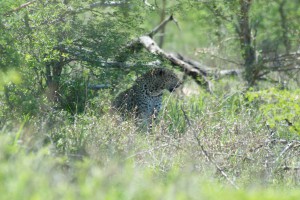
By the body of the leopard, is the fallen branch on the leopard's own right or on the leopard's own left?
on the leopard's own left

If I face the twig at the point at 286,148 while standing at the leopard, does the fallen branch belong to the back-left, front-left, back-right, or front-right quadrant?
back-left

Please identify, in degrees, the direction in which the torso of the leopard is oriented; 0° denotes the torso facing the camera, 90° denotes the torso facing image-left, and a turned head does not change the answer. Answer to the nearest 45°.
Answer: approximately 270°

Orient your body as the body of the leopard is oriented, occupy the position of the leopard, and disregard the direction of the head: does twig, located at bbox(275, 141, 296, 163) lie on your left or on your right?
on your right

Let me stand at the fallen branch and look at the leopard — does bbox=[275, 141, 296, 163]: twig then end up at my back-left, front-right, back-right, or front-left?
front-left

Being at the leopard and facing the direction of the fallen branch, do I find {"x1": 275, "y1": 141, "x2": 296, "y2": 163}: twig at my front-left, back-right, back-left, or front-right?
back-right
